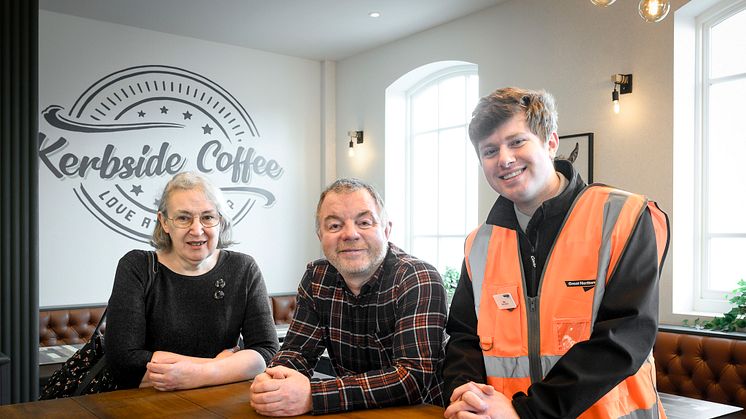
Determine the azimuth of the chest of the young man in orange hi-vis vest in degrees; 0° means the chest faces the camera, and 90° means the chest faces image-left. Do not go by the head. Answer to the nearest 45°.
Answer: approximately 45°

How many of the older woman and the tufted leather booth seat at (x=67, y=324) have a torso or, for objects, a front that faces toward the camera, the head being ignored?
2

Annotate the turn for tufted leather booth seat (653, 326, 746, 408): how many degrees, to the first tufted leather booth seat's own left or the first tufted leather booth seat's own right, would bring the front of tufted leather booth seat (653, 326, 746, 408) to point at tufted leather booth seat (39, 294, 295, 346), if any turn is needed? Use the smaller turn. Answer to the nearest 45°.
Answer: approximately 45° to the first tufted leather booth seat's own right
